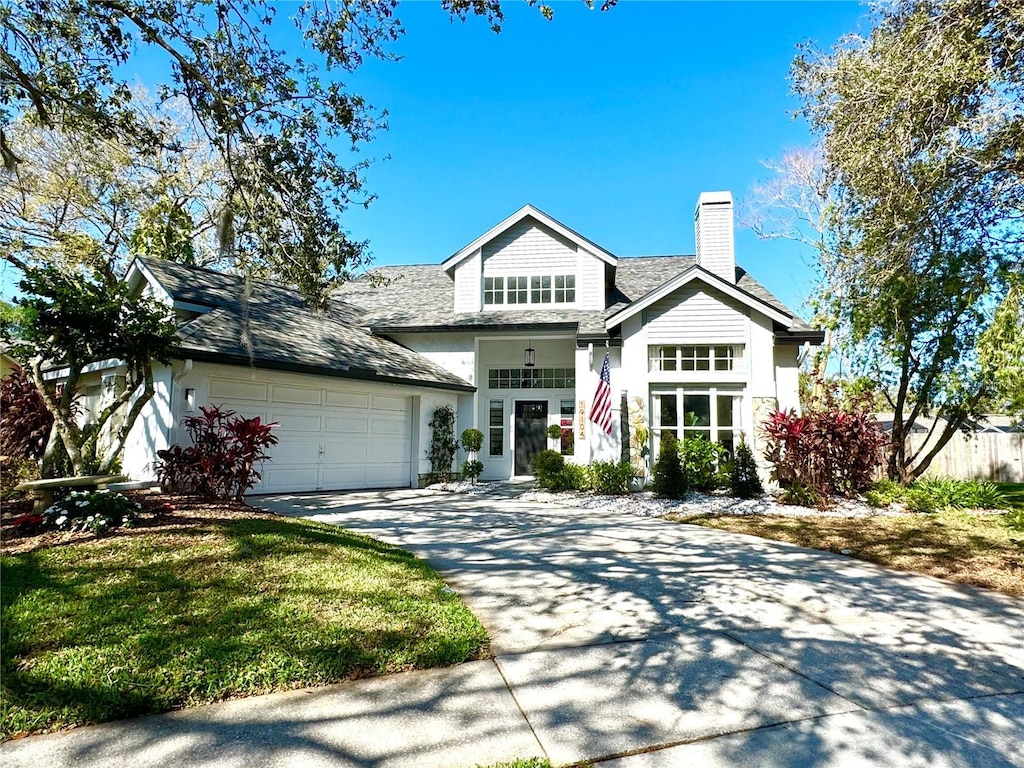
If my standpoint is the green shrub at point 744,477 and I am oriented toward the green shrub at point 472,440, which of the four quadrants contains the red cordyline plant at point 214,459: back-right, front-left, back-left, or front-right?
front-left

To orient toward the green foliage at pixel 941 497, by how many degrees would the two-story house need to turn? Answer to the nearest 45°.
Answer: approximately 45° to its left

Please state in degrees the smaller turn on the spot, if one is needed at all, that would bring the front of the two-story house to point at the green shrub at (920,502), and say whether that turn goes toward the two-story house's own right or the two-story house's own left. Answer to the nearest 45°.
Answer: approximately 45° to the two-story house's own left

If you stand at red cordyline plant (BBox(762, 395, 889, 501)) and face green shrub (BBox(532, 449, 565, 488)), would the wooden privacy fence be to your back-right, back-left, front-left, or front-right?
back-right

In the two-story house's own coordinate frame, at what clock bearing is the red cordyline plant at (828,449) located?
The red cordyline plant is roughly at 10 o'clock from the two-story house.

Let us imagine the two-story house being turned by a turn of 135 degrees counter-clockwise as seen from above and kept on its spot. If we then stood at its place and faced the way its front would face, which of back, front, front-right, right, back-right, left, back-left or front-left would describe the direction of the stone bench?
back

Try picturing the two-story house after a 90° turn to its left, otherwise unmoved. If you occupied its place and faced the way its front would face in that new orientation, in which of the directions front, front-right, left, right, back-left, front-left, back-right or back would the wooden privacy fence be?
front

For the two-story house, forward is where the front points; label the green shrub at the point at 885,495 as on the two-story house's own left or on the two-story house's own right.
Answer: on the two-story house's own left

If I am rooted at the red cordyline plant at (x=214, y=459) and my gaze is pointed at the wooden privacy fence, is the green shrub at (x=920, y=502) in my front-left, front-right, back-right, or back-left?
front-right

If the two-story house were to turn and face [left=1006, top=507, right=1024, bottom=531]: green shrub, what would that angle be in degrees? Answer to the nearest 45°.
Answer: approximately 45° to its left

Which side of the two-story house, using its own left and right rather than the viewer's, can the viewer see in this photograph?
front
